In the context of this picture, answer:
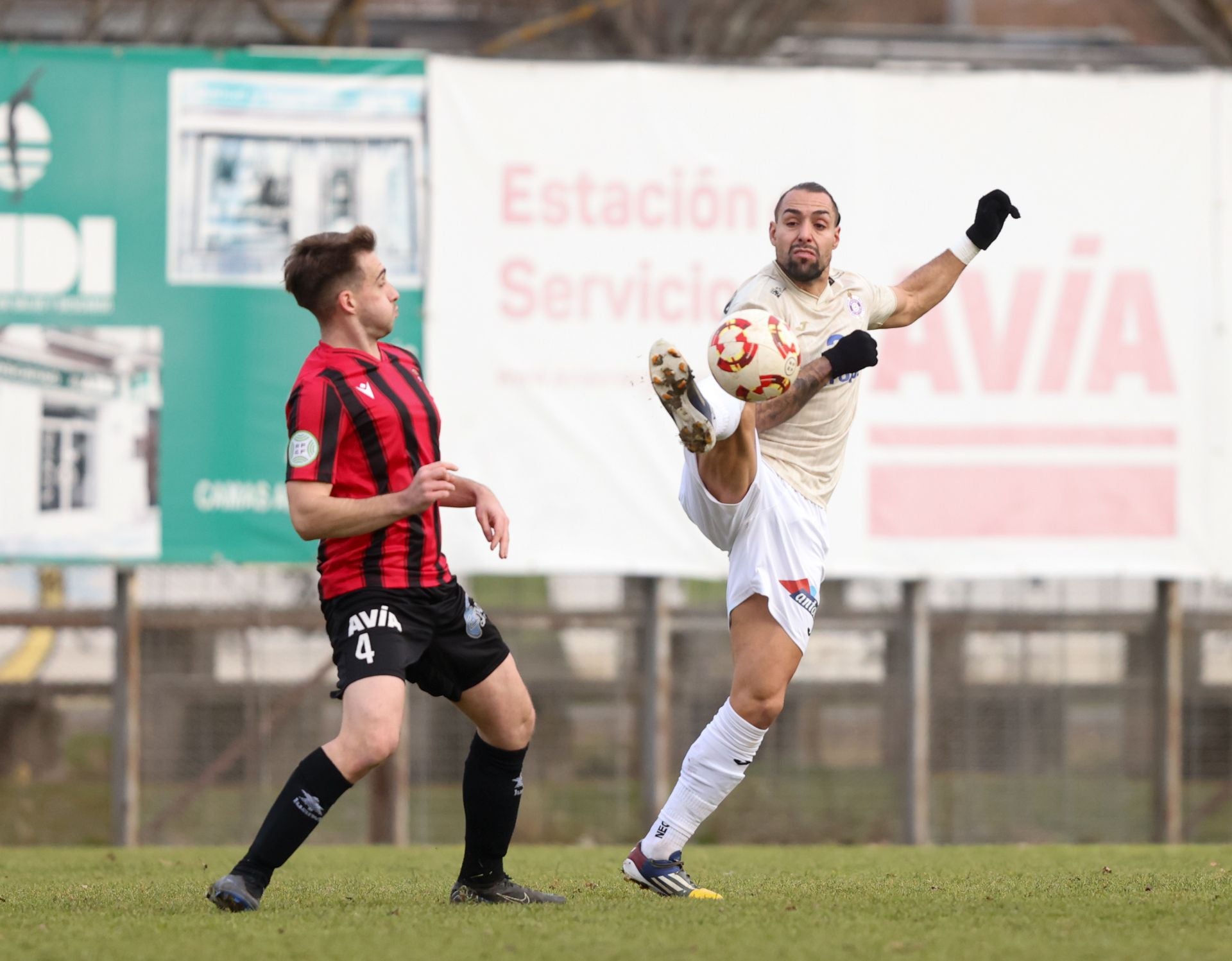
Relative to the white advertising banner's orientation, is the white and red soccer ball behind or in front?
in front

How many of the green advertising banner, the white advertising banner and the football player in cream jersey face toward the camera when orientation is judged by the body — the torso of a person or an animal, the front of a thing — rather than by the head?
3

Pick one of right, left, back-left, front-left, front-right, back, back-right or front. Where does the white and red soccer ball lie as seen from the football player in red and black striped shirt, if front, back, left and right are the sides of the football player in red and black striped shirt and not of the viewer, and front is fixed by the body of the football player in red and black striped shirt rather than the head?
front-left

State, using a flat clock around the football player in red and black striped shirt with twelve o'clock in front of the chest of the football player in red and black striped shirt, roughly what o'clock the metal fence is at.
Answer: The metal fence is roughly at 8 o'clock from the football player in red and black striped shirt.

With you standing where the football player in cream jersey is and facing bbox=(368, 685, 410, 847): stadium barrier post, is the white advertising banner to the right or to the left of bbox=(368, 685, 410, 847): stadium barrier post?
right

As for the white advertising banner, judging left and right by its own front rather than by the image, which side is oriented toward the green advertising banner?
right

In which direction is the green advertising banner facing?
toward the camera

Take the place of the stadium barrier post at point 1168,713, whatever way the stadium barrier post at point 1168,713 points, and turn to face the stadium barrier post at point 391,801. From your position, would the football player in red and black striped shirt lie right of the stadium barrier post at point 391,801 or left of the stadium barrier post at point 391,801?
left

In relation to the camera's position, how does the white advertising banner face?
facing the viewer

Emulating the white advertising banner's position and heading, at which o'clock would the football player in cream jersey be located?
The football player in cream jersey is roughly at 12 o'clock from the white advertising banner.

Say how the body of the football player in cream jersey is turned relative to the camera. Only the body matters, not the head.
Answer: toward the camera

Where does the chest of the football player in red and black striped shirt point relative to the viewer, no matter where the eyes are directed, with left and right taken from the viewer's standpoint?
facing the viewer and to the right of the viewer
